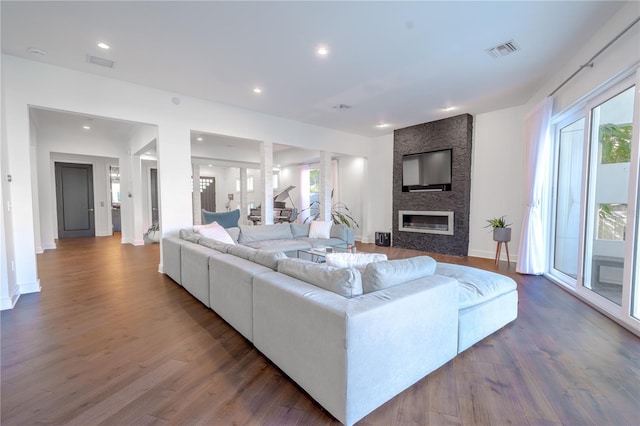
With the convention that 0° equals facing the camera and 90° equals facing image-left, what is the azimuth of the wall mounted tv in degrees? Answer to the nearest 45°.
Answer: approximately 45°

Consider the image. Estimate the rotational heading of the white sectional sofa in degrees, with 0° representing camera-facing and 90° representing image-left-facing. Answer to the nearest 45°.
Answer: approximately 225°

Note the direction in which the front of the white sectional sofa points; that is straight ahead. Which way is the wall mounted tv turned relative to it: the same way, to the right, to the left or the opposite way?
the opposite way

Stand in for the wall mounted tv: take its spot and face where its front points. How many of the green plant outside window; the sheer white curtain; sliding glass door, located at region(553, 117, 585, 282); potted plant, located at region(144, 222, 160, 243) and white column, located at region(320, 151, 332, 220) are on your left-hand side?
3

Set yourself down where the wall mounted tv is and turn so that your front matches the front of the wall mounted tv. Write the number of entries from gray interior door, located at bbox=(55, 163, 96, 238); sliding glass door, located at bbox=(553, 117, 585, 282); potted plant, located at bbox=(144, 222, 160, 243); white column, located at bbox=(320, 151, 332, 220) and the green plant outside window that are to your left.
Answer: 2

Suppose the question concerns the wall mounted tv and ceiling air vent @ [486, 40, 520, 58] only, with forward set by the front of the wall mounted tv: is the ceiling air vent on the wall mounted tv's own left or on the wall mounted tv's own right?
on the wall mounted tv's own left

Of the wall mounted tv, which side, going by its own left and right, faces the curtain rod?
left

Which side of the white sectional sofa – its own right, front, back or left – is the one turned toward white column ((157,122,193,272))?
left
